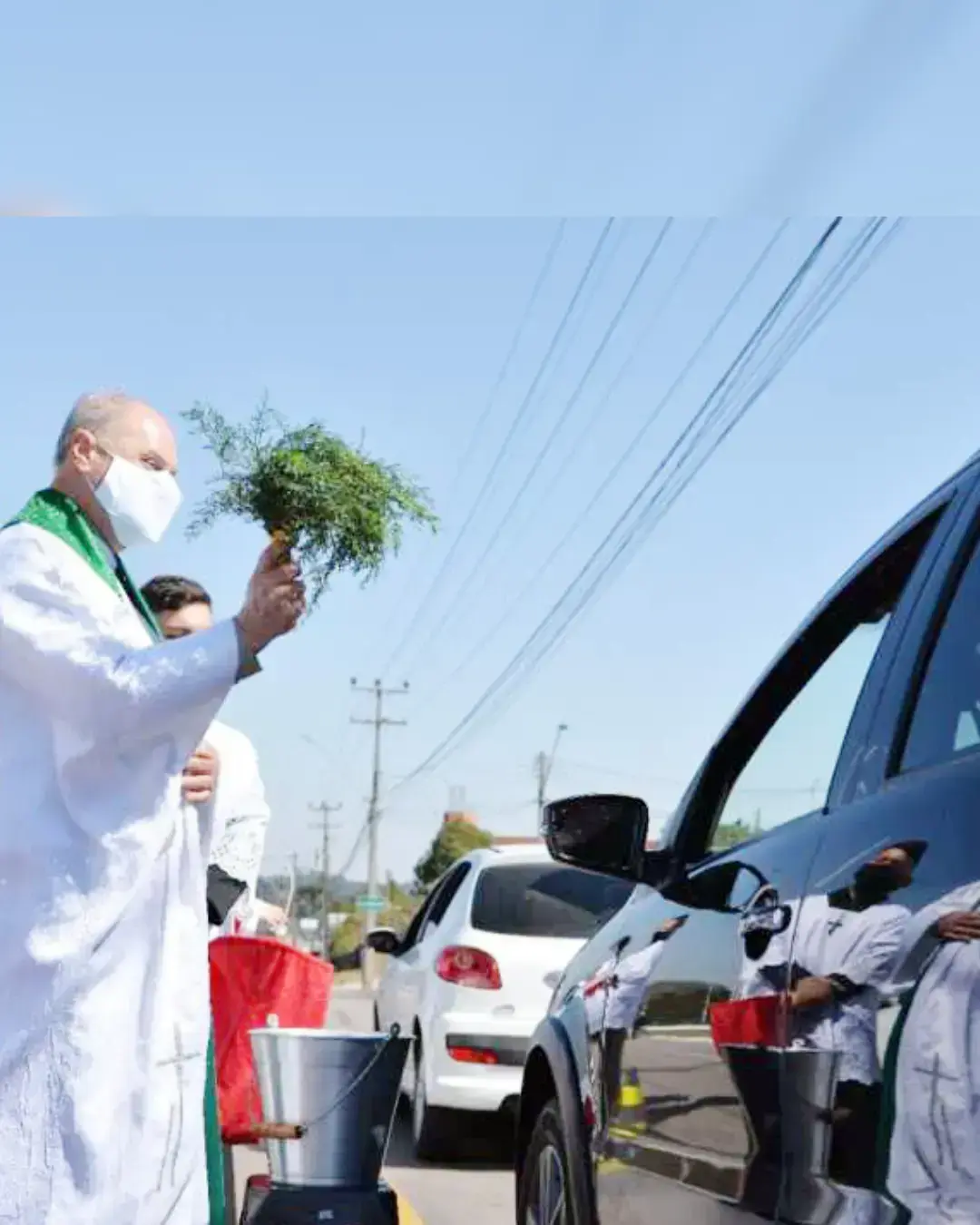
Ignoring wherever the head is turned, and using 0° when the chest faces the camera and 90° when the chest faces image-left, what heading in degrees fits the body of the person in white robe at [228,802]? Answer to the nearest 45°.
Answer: approximately 315°

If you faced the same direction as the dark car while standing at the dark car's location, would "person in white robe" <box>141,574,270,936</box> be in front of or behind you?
in front

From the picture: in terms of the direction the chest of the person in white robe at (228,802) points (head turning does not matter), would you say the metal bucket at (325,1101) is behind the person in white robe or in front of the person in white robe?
in front

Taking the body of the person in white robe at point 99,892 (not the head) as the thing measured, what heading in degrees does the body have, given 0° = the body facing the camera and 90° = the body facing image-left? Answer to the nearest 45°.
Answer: approximately 270°

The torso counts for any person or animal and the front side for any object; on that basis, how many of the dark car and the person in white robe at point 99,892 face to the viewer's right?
1
